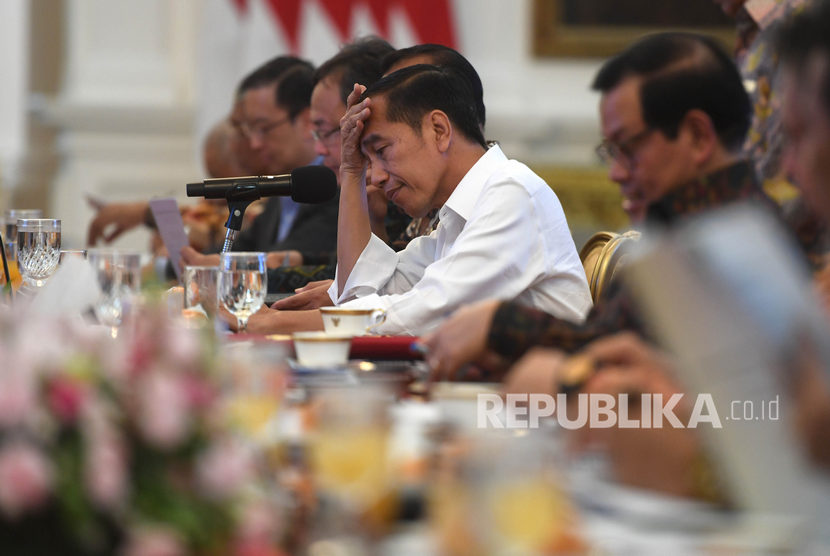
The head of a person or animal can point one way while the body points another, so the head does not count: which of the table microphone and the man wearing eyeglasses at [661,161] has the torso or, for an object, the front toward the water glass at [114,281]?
the man wearing eyeglasses

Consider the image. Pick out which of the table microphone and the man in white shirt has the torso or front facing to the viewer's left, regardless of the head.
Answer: the man in white shirt

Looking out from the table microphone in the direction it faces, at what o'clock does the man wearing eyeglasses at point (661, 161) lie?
The man wearing eyeglasses is roughly at 2 o'clock from the table microphone.

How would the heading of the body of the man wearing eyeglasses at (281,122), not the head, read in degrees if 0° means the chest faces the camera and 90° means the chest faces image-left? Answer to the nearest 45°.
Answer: approximately 45°

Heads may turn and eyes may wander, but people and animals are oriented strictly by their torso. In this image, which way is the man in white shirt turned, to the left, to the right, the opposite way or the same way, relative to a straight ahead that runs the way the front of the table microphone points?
the opposite way

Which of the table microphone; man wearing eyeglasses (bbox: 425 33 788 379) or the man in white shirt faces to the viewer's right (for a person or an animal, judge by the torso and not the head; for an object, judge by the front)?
the table microphone

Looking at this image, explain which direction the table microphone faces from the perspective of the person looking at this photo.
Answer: facing to the right of the viewer

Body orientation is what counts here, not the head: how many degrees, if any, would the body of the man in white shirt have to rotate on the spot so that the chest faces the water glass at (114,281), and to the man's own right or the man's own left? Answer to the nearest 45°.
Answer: approximately 45° to the man's own left

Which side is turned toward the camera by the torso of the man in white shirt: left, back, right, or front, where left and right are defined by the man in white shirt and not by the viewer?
left

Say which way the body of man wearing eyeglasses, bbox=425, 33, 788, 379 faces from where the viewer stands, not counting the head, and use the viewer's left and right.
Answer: facing to the left of the viewer

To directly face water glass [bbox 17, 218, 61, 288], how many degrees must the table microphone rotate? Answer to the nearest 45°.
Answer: approximately 180°

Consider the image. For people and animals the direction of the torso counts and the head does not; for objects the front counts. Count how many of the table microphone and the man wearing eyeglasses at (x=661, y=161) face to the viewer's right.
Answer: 1
